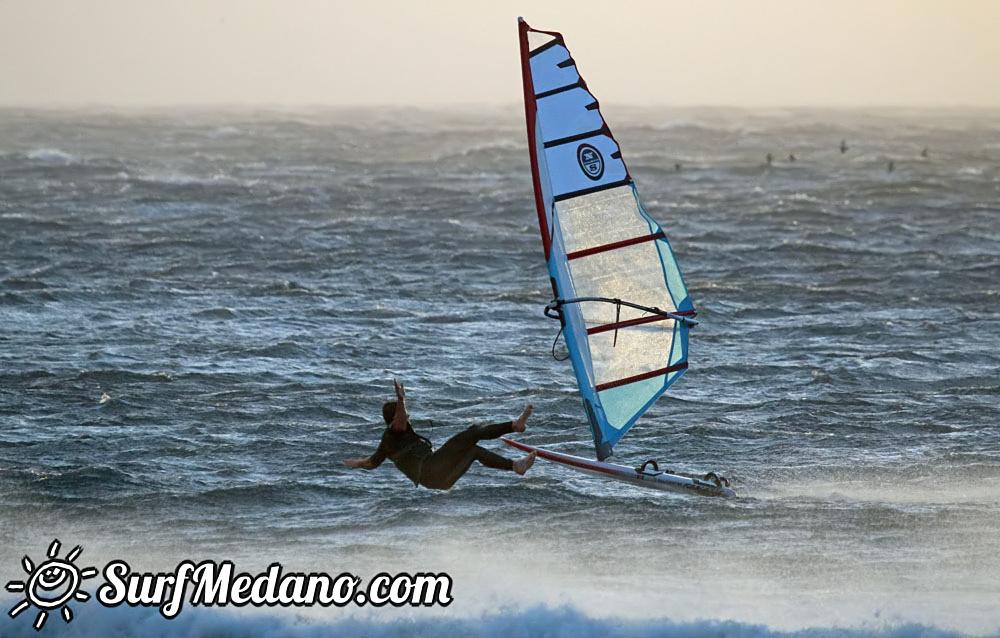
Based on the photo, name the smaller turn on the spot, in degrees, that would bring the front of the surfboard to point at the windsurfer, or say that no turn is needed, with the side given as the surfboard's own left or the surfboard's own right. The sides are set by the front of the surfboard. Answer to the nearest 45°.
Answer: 0° — it already faces them

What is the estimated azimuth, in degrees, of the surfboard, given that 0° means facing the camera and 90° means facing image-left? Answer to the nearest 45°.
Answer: approximately 90°
